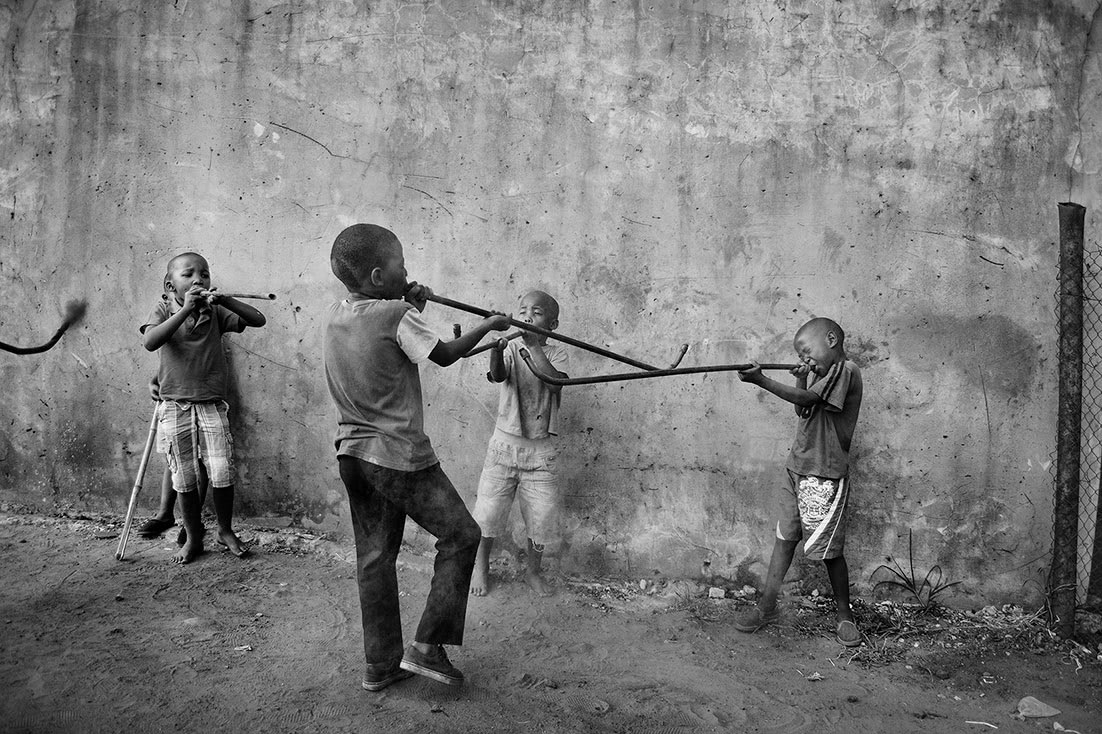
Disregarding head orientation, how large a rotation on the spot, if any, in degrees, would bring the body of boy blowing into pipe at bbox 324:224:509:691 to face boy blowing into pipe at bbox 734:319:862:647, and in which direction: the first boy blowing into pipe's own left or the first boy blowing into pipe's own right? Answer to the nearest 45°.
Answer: approximately 45° to the first boy blowing into pipe's own right

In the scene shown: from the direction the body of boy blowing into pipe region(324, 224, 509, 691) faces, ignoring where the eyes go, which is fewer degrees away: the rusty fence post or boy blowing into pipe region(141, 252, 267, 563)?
the rusty fence post

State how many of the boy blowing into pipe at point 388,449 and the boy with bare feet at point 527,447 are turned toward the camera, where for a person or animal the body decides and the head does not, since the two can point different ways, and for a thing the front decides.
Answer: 1

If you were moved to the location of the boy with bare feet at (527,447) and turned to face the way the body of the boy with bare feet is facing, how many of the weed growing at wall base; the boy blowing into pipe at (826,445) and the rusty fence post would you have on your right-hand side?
0

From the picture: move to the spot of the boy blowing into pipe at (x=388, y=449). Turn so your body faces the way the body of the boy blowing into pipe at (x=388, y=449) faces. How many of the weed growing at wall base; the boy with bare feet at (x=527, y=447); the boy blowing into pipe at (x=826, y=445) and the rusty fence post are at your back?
0

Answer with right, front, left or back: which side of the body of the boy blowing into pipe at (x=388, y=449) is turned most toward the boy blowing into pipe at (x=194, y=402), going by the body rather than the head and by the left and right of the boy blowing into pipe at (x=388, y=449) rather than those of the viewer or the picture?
left

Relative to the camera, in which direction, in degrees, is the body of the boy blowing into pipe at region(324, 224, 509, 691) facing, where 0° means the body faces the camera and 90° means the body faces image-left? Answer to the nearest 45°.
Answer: approximately 225°

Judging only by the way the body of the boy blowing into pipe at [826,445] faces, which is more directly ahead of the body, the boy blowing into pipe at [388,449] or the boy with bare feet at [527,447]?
the boy blowing into pipe

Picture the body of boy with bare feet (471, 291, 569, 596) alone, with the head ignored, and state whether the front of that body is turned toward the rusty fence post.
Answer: no

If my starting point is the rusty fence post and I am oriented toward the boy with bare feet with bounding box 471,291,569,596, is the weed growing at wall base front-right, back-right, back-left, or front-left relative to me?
front-right

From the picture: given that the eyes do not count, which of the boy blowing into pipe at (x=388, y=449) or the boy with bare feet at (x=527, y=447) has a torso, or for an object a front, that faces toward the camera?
the boy with bare feet

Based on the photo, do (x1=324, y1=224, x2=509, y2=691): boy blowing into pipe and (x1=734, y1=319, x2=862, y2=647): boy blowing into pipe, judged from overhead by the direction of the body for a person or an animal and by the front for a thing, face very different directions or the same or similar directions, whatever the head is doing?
very different directions

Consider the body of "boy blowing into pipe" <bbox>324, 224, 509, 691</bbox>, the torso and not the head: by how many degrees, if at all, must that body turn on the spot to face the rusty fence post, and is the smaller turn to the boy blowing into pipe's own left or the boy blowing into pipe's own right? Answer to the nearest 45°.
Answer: approximately 45° to the boy blowing into pipe's own right

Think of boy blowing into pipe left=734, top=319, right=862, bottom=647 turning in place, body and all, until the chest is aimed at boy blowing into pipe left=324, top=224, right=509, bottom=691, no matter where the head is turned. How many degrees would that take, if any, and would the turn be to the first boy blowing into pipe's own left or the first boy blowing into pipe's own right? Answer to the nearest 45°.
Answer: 0° — they already face them

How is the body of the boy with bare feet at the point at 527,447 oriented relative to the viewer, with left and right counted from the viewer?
facing the viewer

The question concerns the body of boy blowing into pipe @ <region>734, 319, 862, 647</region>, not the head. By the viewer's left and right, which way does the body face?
facing the viewer and to the left of the viewer
